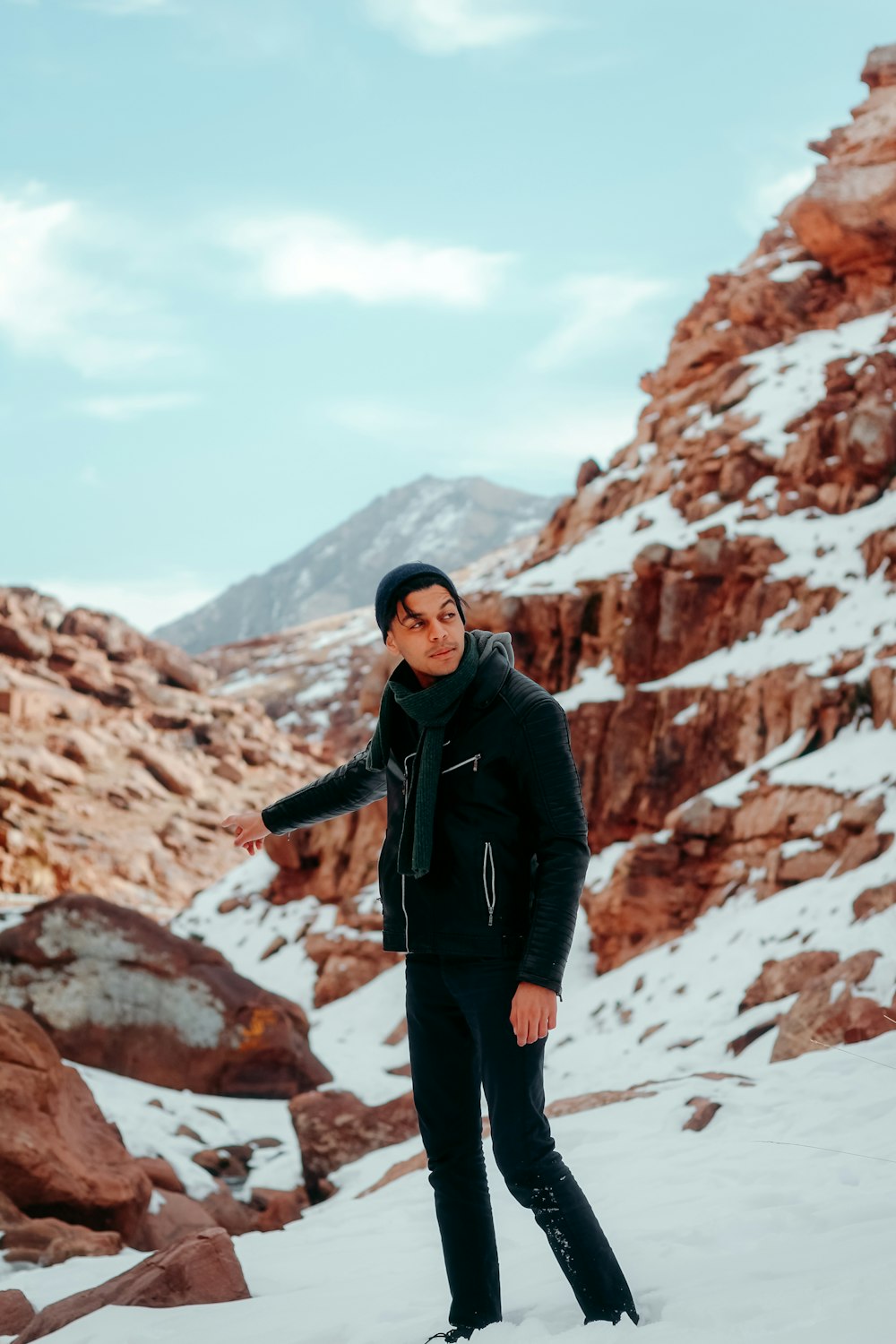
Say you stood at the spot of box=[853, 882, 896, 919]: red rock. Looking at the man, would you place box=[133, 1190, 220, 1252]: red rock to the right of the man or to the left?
right

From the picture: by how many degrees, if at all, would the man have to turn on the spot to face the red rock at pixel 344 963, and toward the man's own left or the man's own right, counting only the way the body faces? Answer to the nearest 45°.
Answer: approximately 135° to the man's own right

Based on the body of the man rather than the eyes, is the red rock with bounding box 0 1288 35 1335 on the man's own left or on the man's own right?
on the man's own right

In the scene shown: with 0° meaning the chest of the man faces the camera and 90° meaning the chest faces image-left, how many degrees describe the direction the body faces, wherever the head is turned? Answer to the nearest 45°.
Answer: approximately 45°

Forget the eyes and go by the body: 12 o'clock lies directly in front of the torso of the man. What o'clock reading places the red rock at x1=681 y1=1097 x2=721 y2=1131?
The red rock is roughly at 5 o'clock from the man.

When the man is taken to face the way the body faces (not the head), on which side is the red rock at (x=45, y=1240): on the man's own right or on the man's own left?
on the man's own right

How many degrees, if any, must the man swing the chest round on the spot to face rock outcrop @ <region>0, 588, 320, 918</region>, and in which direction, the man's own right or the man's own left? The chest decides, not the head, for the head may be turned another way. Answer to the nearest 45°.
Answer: approximately 135° to the man's own right
